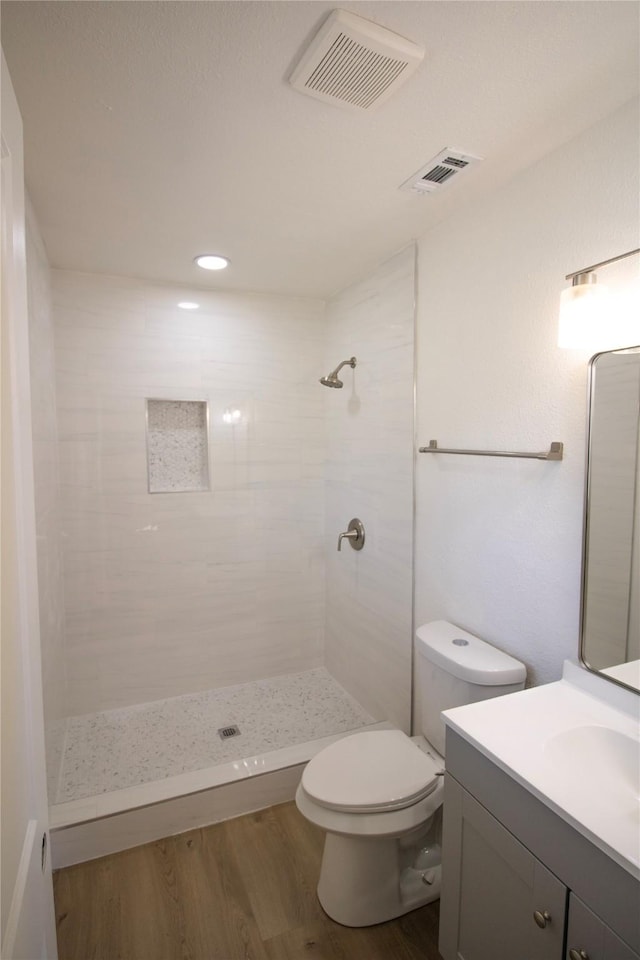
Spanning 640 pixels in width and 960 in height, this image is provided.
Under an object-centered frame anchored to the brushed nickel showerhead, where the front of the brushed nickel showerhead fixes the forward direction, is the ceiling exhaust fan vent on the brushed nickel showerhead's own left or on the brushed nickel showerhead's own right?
on the brushed nickel showerhead's own left

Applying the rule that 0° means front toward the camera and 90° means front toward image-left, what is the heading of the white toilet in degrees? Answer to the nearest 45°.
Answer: approximately 45°

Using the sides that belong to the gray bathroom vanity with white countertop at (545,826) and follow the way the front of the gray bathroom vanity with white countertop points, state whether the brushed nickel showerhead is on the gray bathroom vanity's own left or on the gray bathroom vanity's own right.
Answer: on the gray bathroom vanity's own right

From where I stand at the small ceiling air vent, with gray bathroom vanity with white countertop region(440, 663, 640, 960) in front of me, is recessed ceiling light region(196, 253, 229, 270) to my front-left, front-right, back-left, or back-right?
back-right

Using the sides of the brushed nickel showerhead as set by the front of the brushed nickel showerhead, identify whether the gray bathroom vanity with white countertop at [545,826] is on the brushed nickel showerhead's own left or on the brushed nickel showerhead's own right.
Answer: on the brushed nickel showerhead's own left

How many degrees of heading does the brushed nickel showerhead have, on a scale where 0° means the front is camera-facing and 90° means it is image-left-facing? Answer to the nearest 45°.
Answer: approximately 45°

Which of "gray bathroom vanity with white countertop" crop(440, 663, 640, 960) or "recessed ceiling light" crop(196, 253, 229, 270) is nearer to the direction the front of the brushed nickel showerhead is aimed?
the recessed ceiling light
